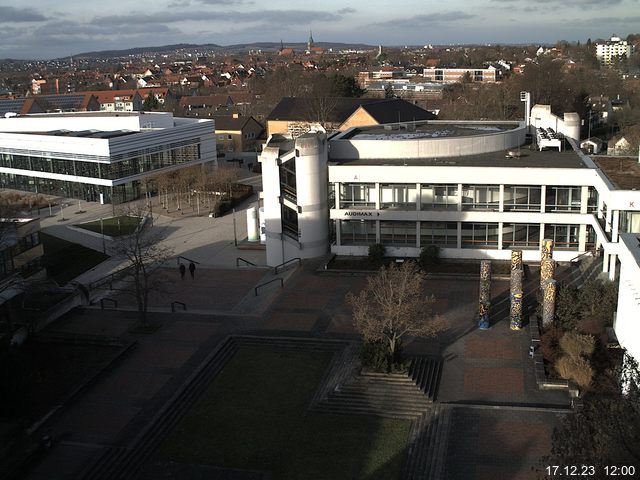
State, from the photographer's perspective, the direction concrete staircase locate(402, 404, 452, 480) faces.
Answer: facing to the left of the viewer

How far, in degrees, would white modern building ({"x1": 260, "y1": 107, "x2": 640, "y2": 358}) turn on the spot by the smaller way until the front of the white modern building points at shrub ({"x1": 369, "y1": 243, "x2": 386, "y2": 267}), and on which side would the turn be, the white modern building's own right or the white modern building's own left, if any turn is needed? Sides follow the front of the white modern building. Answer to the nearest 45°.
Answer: approximately 45° to the white modern building's own right

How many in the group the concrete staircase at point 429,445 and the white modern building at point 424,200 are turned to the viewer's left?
1

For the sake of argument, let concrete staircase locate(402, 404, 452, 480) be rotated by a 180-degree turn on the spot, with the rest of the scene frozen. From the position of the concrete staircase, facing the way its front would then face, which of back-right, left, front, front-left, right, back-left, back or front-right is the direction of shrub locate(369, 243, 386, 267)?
left

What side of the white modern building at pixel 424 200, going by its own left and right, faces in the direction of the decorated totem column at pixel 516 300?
front

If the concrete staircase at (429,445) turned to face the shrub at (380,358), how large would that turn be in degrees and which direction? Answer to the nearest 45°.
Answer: approximately 90° to its right

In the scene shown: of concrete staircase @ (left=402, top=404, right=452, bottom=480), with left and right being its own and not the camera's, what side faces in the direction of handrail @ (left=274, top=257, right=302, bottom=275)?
right

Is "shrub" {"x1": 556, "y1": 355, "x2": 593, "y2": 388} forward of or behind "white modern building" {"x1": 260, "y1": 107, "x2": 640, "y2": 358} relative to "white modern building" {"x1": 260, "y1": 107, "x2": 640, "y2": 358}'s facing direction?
forward

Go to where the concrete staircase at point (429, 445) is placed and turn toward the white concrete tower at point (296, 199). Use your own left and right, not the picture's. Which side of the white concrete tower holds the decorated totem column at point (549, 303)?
right

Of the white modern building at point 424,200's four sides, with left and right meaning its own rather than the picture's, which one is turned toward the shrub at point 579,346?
front
